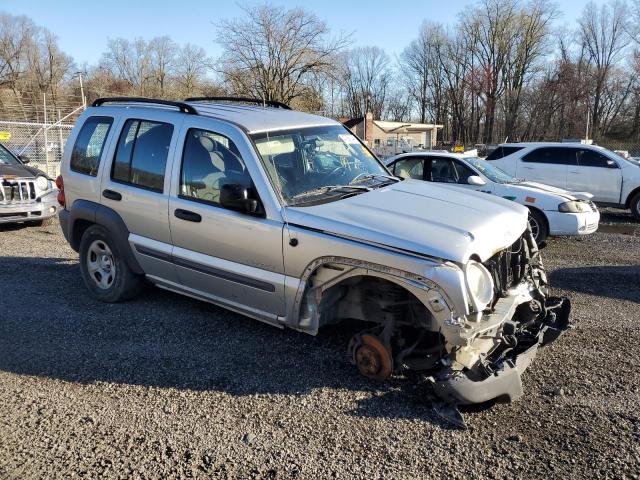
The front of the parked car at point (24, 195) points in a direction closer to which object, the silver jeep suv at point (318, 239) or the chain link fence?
the silver jeep suv

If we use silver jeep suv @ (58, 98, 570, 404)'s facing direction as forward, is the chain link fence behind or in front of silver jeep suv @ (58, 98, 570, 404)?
behind

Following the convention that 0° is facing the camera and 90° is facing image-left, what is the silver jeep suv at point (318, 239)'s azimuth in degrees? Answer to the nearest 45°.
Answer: approximately 315°

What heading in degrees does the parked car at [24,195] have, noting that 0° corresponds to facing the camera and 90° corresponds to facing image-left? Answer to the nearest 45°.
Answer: approximately 315°

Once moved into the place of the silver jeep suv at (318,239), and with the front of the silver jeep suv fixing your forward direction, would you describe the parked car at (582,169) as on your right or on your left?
on your left

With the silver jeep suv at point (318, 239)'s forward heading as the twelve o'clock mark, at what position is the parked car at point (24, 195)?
The parked car is roughly at 6 o'clock from the silver jeep suv.

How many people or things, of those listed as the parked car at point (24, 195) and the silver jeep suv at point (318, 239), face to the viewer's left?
0
